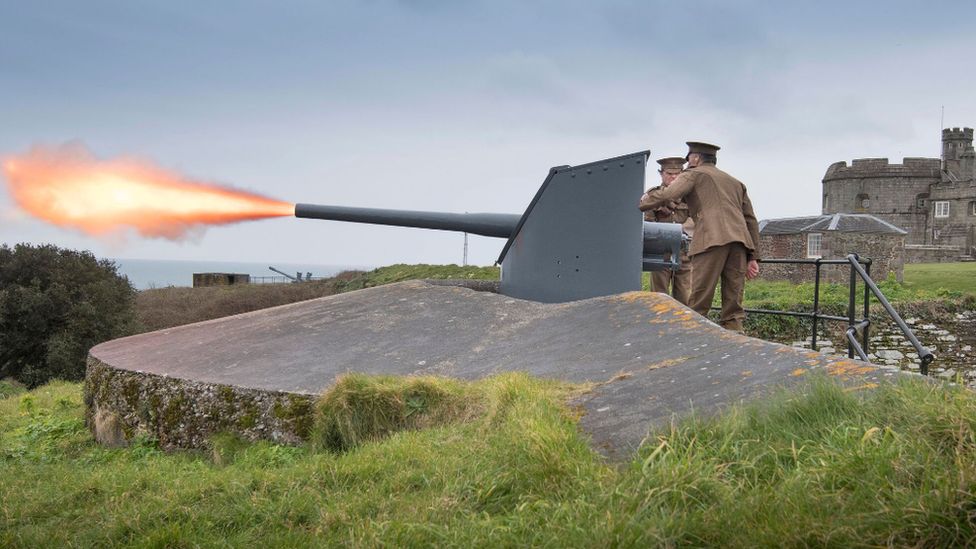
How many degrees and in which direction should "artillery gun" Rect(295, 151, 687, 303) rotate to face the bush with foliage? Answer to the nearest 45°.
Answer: approximately 45° to its right

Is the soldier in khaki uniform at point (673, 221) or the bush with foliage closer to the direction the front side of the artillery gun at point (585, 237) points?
the bush with foliage

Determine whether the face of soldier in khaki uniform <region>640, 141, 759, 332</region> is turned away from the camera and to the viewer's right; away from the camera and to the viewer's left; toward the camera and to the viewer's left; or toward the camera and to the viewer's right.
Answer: away from the camera and to the viewer's left

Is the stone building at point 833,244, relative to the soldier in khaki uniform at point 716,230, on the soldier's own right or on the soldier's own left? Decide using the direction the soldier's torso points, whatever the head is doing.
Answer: on the soldier's own right

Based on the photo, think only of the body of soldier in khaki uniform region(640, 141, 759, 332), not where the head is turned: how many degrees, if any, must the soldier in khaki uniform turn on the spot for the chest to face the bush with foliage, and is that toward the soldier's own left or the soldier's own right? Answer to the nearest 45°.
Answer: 0° — they already face it

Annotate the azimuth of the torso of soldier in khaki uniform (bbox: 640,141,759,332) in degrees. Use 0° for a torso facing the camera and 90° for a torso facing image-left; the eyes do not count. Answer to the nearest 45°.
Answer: approximately 135°

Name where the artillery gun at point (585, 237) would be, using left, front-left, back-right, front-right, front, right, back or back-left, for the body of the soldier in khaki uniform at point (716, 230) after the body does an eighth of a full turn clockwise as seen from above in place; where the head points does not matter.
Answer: left

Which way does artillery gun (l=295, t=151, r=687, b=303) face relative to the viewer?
to the viewer's left
